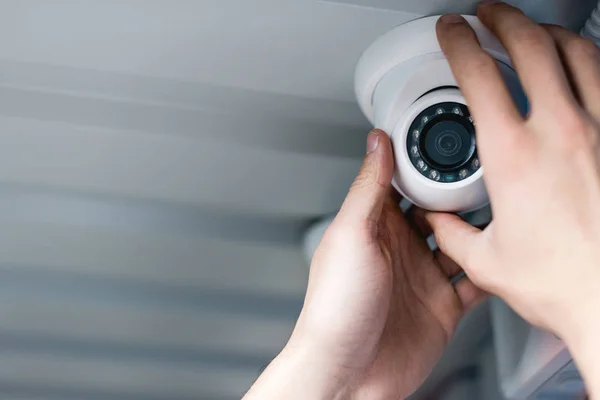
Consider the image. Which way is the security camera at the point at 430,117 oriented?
toward the camera
